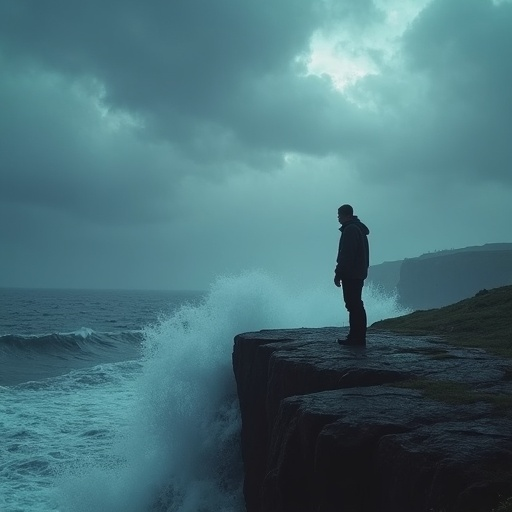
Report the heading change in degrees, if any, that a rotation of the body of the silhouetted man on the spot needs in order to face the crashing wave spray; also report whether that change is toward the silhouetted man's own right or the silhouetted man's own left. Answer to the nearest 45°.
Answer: approximately 45° to the silhouetted man's own right

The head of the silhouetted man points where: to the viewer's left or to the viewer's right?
to the viewer's left

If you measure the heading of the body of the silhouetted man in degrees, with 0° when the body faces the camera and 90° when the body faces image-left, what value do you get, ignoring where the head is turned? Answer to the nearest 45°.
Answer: approximately 90°
